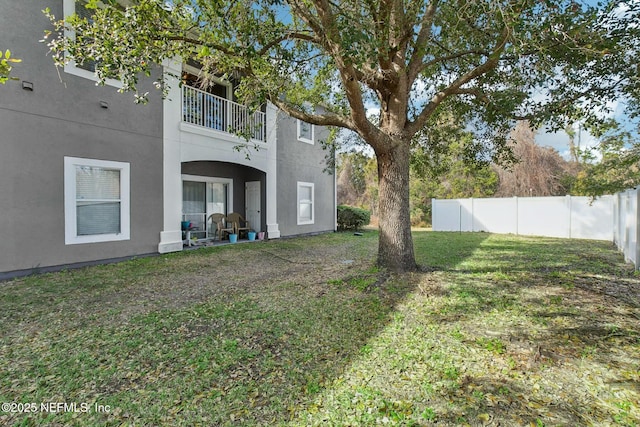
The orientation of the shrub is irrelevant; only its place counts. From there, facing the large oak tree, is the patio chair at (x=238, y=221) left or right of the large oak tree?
right

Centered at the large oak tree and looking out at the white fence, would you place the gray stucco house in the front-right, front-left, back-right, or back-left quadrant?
back-left

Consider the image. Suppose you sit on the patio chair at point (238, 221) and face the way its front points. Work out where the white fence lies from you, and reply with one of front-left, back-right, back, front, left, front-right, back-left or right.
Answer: front-left

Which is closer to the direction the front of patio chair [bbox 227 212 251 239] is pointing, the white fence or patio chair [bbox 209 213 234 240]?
the white fence

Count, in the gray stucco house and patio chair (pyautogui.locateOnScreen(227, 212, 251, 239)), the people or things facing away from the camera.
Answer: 0

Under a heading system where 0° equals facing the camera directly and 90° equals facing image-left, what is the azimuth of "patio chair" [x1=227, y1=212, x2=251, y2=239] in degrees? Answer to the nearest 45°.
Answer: approximately 315°

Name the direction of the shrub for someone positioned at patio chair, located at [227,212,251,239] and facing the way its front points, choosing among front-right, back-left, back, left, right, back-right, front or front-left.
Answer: left
